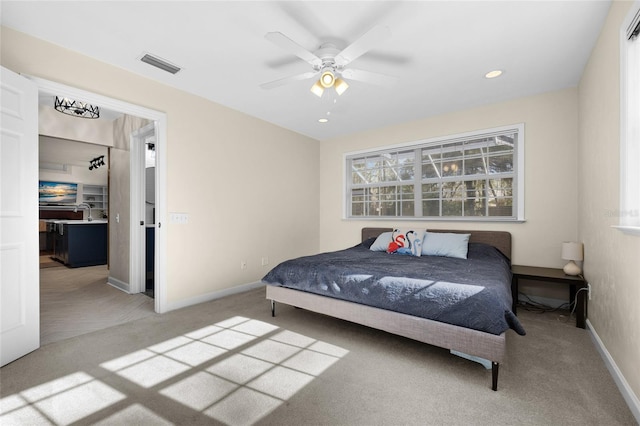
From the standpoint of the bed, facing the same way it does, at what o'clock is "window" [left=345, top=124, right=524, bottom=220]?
The window is roughly at 5 o'clock from the bed.

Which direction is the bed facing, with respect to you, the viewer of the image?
facing the viewer and to the left of the viewer

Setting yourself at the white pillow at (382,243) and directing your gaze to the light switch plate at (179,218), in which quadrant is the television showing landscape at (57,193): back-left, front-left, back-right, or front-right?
front-right

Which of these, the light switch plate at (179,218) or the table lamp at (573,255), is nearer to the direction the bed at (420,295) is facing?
the light switch plate

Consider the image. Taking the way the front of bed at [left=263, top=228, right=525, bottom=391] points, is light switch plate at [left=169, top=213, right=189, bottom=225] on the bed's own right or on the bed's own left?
on the bed's own right

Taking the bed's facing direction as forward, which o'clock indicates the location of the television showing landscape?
The television showing landscape is roughly at 2 o'clock from the bed.

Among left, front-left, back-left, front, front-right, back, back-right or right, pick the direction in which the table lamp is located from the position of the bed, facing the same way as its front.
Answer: back
